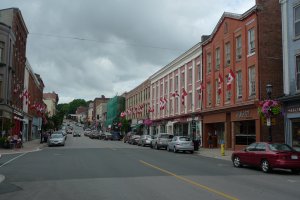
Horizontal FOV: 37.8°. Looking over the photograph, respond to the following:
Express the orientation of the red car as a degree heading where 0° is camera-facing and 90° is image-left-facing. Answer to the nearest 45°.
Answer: approximately 135°

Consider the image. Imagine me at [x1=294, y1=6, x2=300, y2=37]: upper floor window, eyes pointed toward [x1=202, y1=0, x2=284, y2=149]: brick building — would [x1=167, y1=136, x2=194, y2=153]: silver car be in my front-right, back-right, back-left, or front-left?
front-left

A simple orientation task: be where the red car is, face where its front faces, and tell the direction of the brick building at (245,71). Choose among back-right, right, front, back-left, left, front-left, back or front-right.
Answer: front-right

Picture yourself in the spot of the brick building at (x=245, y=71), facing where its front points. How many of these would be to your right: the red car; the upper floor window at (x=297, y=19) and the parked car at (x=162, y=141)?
1

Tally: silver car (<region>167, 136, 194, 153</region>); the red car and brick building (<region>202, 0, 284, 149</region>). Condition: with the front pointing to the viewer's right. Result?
0

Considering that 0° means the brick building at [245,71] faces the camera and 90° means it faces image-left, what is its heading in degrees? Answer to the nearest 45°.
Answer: approximately 45°

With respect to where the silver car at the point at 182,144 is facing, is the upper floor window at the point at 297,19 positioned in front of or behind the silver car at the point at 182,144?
behind

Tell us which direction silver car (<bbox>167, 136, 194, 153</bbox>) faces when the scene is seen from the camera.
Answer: facing away from the viewer and to the left of the viewer

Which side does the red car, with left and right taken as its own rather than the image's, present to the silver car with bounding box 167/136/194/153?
front

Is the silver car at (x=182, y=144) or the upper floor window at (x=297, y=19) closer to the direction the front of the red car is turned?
the silver car

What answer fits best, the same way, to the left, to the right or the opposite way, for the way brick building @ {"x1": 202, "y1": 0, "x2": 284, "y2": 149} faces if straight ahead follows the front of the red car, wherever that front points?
to the left

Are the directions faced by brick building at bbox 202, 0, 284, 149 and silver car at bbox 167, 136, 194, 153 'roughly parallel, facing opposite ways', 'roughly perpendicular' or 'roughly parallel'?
roughly perpendicular

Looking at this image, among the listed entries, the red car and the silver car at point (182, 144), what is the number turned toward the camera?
0
